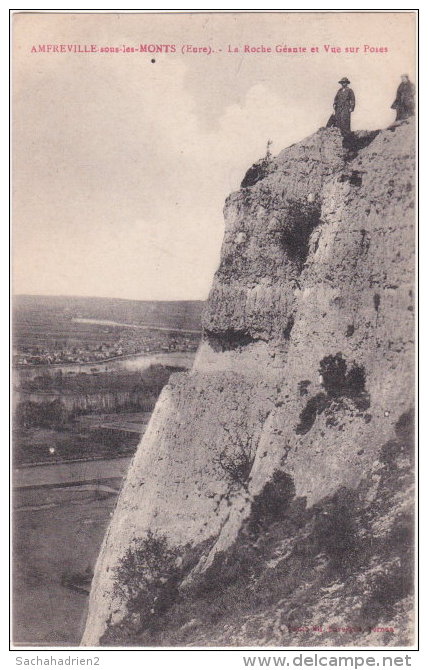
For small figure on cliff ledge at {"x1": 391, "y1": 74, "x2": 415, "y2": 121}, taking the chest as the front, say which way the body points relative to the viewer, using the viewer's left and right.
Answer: facing the viewer

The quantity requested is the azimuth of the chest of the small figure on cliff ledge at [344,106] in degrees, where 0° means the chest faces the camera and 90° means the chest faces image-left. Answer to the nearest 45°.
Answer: approximately 0°

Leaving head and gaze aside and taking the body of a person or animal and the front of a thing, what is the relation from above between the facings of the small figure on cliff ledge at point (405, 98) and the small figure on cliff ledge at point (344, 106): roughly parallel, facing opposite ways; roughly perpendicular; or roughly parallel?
roughly parallel

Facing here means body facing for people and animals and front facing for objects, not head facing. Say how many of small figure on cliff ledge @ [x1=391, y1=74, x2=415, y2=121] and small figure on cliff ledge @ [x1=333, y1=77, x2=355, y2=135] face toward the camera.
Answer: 2

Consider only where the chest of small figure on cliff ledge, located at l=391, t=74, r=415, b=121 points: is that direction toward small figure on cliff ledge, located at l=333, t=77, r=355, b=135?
no
